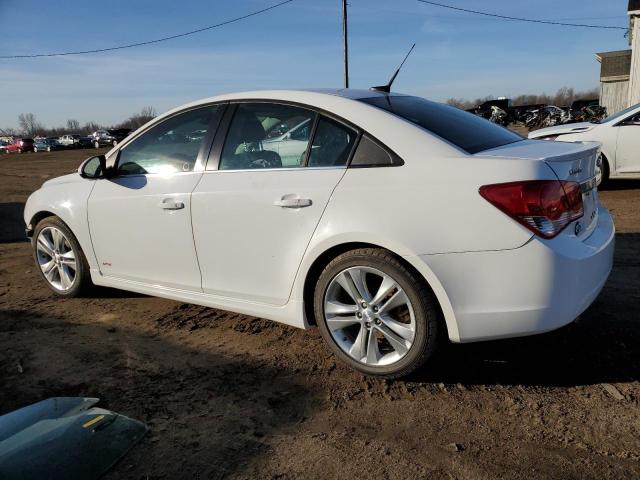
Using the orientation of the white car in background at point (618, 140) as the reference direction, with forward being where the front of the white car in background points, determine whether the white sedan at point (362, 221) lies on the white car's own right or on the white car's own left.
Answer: on the white car's own left

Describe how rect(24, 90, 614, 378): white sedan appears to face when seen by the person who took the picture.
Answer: facing away from the viewer and to the left of the viewer

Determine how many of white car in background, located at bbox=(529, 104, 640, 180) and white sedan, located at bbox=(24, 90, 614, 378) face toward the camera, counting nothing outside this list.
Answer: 0

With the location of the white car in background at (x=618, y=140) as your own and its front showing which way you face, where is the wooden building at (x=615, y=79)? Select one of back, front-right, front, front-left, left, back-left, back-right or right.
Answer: right

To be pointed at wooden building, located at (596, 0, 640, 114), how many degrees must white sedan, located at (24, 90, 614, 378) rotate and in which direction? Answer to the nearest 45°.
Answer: approximately 90° to its right
